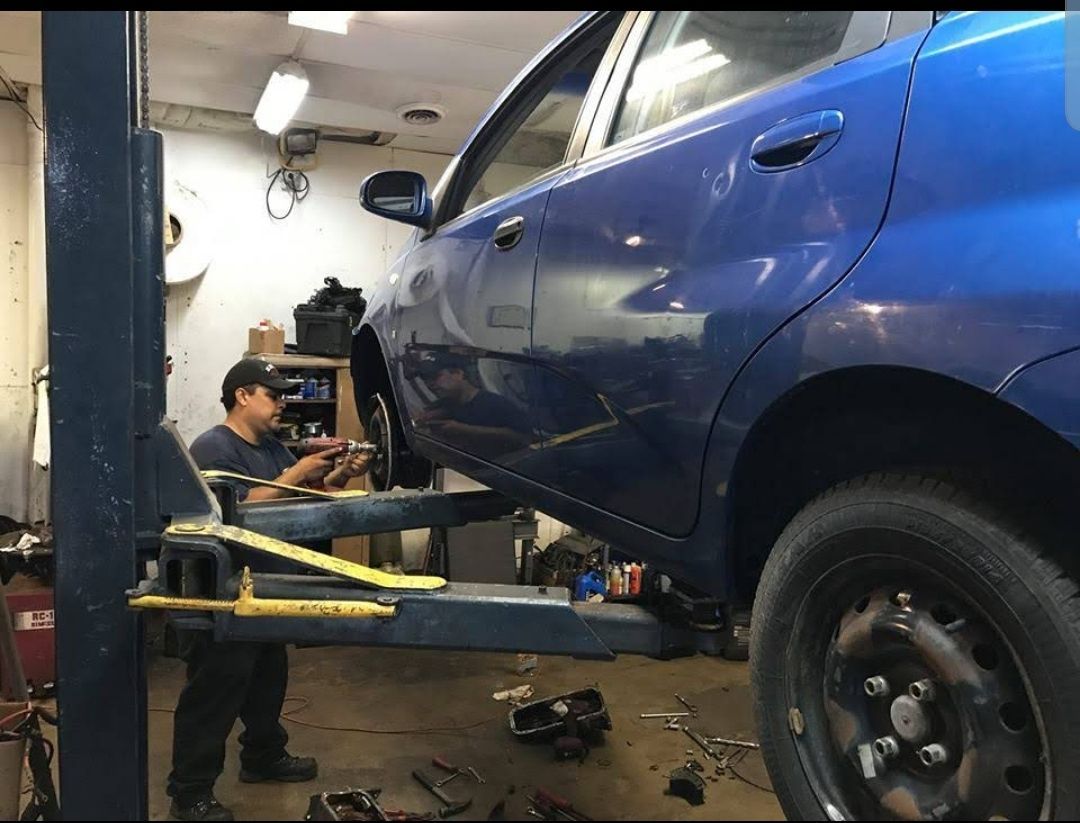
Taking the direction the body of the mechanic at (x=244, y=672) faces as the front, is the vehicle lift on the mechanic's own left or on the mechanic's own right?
on the mechanic's own right

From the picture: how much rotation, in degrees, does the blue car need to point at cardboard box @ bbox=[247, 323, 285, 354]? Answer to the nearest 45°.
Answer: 0° — it already faces it

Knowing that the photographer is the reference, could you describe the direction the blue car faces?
facing away from the viewer and to the left of the viewer

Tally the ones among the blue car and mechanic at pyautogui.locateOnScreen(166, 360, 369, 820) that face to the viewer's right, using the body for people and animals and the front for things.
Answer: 1

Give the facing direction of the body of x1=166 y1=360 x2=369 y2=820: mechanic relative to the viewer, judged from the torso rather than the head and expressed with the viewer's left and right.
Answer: facing to the right of the viewer

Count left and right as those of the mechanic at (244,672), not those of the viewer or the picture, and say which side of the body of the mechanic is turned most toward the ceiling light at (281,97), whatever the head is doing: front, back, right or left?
left
